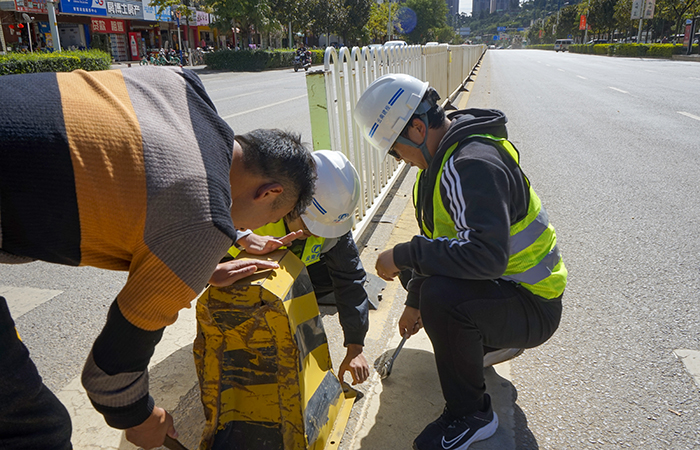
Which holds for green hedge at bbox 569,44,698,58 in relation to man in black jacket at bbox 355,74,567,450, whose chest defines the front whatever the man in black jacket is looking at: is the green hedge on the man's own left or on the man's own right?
on the man's own right

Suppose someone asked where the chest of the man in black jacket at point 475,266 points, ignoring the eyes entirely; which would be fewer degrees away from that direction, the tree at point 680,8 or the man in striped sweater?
the man in striped sweater

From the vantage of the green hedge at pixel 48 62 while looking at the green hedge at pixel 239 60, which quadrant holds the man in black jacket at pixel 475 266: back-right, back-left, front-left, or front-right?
back-right

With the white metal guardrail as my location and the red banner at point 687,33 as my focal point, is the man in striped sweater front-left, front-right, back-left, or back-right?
back-right

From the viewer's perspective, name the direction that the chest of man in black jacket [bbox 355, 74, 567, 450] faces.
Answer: to the viewer's left

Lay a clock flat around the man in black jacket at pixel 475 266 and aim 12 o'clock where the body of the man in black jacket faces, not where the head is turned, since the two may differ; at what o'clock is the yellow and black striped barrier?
The yellow and black striped barrier is roughly at 11 o'clock from the man in black jacket.

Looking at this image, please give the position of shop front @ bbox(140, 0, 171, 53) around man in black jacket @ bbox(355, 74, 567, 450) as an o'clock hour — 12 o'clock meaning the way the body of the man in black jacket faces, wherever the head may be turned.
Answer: The shop front is roughly at 2 o'clock from the man in black jacket.

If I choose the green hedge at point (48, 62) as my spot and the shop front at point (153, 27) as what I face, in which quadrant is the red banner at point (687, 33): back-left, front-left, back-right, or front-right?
front-right

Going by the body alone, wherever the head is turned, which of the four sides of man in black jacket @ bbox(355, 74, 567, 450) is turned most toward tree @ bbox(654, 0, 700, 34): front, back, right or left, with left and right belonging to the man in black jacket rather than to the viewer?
right

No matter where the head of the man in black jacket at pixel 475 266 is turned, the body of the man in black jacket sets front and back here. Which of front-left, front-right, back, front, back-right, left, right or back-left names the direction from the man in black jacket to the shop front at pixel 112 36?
front-right

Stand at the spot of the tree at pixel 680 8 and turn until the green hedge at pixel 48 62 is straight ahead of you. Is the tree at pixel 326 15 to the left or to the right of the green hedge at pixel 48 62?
right

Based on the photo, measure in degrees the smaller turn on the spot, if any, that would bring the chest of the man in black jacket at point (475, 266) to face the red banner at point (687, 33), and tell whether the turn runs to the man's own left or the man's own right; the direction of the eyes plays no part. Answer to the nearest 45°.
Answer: approximately 90° to the man's own right

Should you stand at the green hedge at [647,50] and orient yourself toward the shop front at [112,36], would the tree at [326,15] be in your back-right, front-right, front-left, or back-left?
front-right

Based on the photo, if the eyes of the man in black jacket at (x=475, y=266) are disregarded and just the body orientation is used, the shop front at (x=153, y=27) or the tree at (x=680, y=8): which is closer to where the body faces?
the shop front

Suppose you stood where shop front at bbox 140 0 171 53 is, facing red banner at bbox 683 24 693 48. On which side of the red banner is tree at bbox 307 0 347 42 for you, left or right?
left
